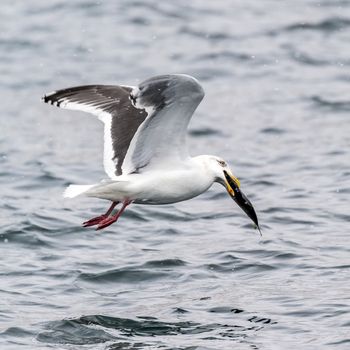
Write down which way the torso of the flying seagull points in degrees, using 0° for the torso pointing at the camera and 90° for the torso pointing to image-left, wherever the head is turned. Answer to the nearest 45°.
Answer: approximately 270°
